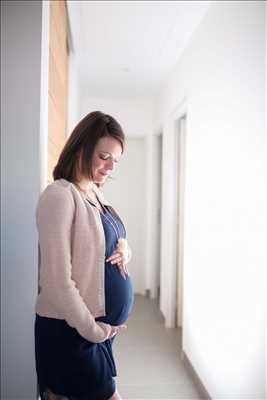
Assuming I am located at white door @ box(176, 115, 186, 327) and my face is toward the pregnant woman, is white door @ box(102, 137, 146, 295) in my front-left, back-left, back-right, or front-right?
back-right

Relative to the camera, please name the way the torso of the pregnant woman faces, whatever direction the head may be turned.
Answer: to the viewer's right

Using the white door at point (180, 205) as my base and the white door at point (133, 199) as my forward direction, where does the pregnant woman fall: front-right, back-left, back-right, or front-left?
back-left

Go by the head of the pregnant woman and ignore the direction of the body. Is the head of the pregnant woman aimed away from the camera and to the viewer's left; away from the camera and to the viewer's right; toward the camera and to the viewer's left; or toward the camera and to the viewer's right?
toward the camera and to the viewer's right
